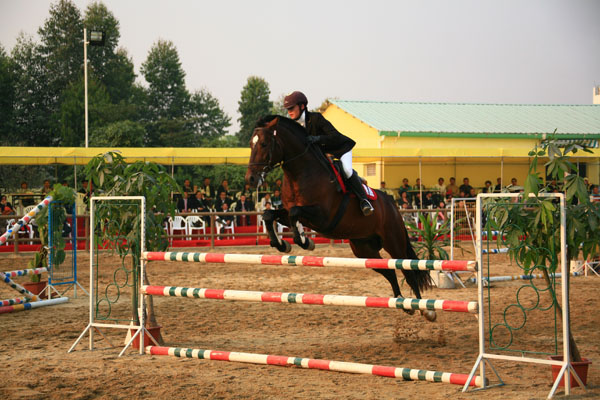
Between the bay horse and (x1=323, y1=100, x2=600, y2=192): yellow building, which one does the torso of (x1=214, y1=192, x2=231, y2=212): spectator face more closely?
the bay horse

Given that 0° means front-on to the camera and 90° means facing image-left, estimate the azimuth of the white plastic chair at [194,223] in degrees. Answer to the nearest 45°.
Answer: approximately 0°

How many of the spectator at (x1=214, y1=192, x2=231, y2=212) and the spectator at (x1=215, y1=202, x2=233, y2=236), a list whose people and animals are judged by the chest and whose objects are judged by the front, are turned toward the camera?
2

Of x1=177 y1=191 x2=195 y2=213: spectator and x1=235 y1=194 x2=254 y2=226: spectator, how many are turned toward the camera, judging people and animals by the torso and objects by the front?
2

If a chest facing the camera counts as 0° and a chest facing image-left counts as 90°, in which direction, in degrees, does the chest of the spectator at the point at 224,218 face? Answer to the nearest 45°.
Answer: approximately 0°

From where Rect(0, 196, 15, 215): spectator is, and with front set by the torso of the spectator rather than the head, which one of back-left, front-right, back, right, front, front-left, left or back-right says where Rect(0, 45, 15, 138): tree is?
back

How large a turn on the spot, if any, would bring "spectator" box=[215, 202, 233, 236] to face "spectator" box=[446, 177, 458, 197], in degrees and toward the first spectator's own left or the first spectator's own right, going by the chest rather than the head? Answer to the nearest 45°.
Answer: approximately 90° to the first spectator's own left

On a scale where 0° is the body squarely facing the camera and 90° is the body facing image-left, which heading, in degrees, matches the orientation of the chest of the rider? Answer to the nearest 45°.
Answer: approximately 45°
